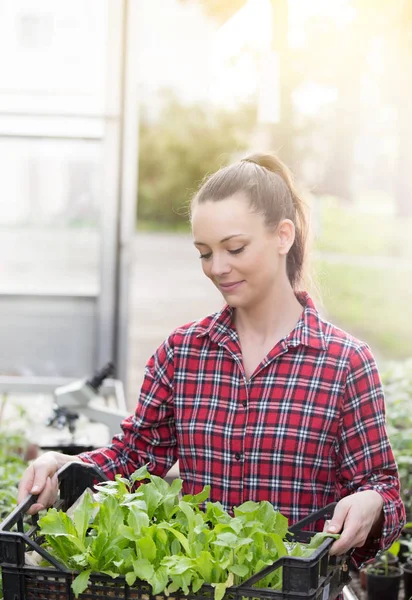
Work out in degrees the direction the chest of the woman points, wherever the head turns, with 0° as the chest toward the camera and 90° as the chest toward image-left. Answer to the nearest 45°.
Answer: approximately 45°

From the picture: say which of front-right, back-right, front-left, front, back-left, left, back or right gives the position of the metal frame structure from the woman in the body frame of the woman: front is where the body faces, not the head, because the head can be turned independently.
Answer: back-right

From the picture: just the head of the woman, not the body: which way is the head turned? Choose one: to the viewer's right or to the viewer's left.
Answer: to the viewer's left
